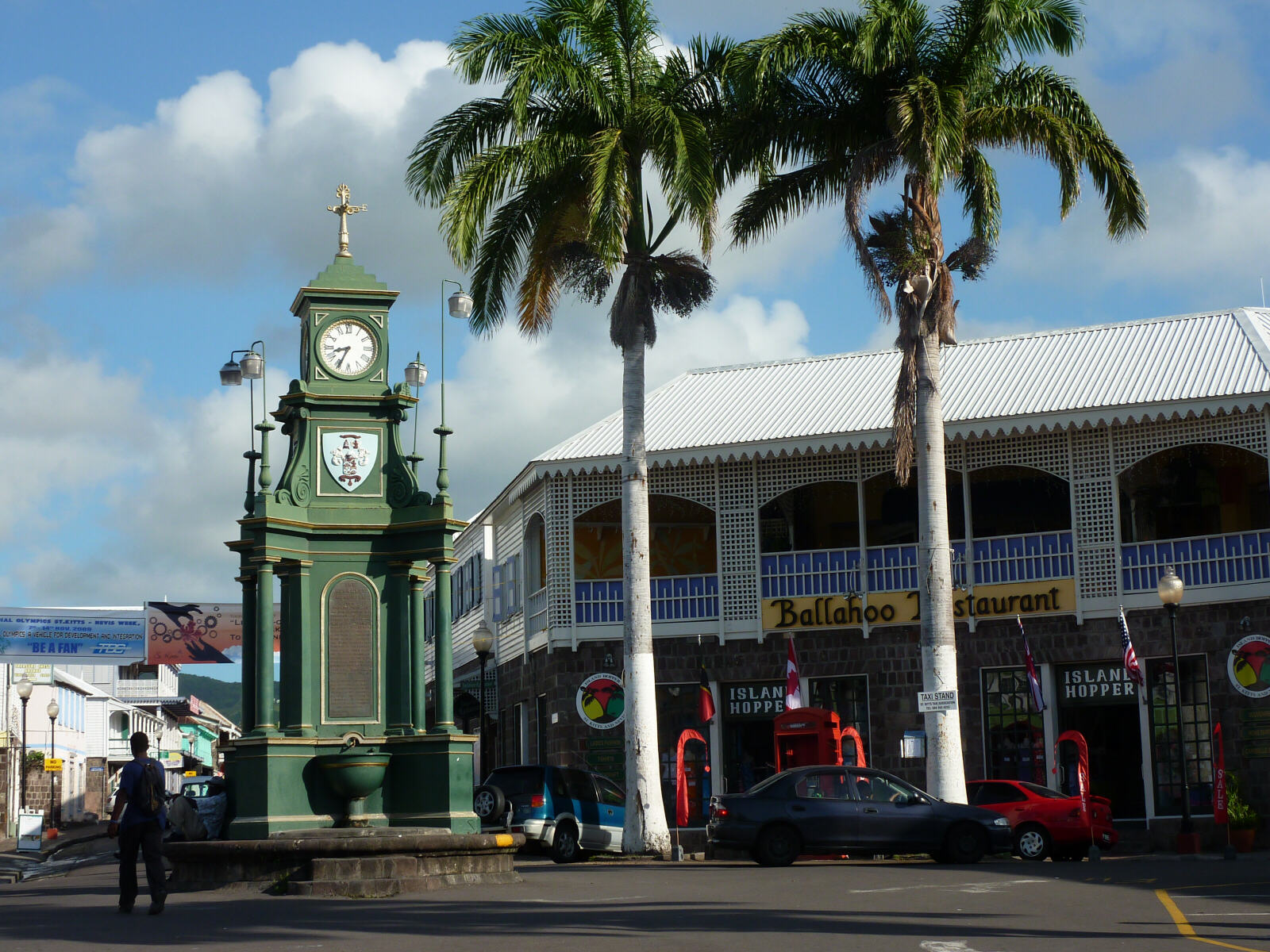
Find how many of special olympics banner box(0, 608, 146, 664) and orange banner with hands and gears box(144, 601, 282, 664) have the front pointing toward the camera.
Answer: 2

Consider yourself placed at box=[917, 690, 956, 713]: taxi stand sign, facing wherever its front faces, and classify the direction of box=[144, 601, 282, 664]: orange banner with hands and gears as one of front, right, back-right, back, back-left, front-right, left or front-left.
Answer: back-right

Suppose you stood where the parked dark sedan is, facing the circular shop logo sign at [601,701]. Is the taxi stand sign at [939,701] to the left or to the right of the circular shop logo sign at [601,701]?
right

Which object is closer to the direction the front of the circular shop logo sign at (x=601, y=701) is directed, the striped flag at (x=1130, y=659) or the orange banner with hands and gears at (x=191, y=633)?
the striped flag

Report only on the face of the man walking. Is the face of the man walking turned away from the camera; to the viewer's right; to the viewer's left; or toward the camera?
away from the camera

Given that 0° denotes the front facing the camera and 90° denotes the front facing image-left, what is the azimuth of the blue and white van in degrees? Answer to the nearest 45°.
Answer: approximately 225°

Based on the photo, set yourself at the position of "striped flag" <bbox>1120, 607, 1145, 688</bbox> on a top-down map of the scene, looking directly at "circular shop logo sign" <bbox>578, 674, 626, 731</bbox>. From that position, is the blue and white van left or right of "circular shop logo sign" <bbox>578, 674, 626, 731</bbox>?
left

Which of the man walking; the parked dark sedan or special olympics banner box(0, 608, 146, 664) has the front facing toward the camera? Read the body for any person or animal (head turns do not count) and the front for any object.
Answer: the special olympics banner

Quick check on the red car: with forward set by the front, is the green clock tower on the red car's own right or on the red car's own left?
on the red car's own left

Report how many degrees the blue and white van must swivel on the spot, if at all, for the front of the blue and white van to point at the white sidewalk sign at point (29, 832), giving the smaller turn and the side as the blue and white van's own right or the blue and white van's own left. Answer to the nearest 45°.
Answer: approximately 90° to the blue and white van's own left

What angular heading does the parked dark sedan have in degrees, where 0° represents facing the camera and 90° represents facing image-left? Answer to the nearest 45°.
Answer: approximately 270°

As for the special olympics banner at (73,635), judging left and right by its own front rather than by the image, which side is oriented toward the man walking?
front

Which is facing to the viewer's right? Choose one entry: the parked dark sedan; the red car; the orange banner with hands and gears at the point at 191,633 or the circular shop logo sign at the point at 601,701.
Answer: the parked dark sedan

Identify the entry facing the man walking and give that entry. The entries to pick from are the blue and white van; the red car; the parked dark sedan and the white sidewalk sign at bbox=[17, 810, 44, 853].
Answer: the white sidewalk sign
